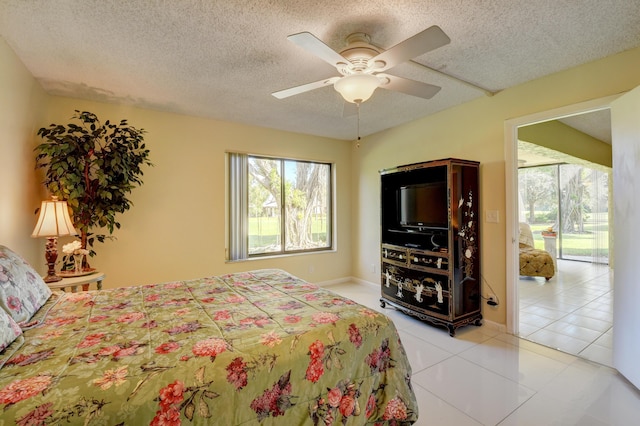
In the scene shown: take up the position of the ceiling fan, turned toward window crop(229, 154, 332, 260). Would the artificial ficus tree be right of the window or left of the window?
left

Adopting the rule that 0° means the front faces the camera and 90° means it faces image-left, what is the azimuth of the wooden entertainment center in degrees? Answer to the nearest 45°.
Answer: approximately 45°

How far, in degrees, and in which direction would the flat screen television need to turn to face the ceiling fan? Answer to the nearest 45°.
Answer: approximately 45° to its left

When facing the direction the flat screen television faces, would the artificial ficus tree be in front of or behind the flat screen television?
in front

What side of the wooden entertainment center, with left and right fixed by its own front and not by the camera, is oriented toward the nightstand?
front

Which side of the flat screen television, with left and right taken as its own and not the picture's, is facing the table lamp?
front

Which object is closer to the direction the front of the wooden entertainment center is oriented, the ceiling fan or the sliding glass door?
the ceiling fan

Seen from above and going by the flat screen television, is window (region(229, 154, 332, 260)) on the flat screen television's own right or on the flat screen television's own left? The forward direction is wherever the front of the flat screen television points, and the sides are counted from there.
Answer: on the flat screen television's own right

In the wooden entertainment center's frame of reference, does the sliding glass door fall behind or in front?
behind
